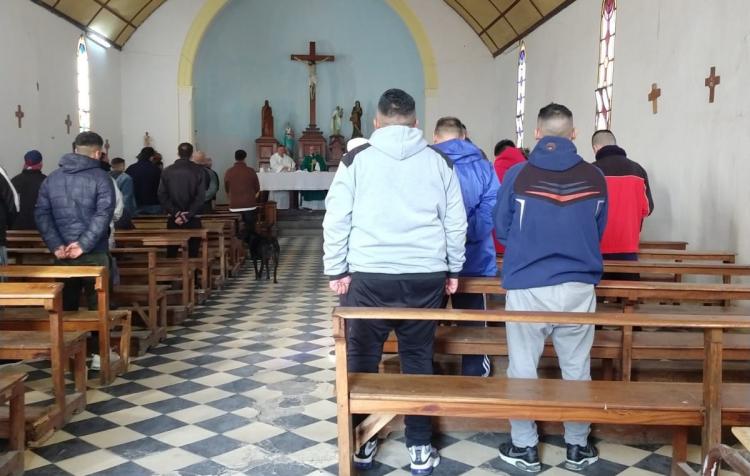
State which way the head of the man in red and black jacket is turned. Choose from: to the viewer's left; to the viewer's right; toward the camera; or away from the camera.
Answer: away from the camera

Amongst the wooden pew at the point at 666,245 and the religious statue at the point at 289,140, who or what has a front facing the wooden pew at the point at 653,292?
the religious statue

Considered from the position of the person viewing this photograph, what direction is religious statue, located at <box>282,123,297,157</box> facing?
facing the viewer

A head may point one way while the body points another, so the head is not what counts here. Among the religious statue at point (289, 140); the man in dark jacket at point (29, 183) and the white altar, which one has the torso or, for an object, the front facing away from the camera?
the man in dark jacket

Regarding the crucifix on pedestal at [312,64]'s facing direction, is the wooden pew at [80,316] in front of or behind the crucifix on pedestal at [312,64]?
in front

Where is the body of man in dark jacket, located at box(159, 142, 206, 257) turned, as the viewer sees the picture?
away from the camera

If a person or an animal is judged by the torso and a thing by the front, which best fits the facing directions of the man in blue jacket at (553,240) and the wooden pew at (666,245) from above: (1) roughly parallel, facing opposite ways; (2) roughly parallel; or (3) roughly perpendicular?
roughly parallel

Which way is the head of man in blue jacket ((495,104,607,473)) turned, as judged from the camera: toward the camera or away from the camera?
away from the camera

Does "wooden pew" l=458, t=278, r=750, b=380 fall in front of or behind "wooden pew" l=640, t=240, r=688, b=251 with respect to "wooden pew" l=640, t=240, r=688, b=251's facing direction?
behind

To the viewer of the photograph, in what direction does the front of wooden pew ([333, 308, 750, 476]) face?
facing away from the viewer

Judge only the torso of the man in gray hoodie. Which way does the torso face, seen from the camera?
away from the camera

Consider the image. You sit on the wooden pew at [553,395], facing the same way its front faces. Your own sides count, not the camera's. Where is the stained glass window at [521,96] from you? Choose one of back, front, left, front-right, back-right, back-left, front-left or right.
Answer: front

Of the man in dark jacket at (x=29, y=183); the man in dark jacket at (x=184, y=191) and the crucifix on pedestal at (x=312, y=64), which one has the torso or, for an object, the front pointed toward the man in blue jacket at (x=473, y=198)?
the crucifix on pedestal

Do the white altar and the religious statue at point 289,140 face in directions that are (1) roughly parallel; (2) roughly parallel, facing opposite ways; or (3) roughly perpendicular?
roughly parallel

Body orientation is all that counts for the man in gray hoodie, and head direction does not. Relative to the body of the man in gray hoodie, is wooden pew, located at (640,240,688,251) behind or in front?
in front

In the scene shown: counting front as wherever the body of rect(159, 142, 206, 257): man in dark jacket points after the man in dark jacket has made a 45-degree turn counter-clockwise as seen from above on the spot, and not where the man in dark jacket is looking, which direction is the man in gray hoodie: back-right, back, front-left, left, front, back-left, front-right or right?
back-left

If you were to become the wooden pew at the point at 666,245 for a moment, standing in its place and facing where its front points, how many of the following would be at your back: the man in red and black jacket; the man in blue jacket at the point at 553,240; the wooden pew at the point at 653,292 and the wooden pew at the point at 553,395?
4

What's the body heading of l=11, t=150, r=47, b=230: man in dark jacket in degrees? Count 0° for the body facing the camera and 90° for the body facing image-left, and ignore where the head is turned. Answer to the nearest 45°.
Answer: approximately 180°
